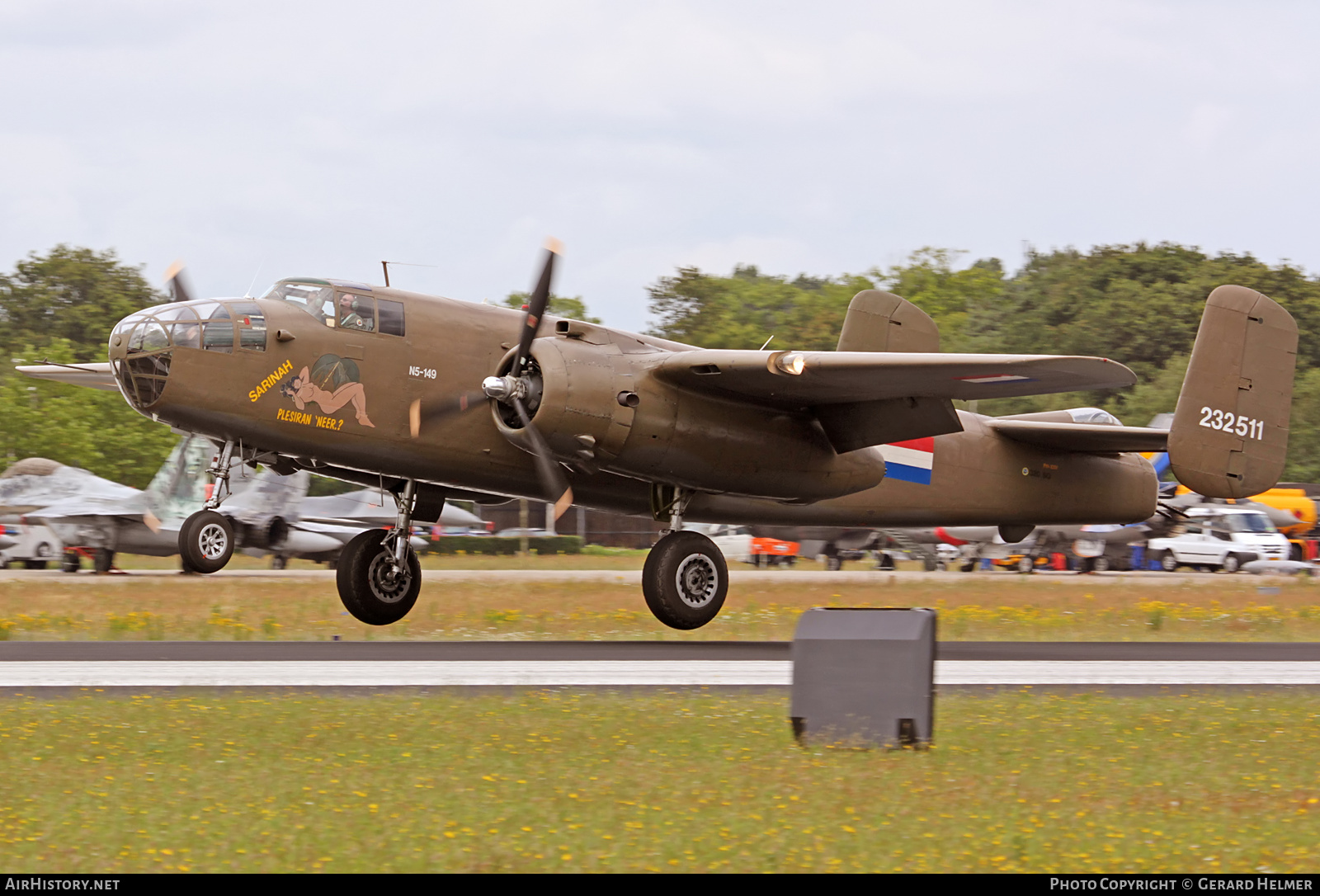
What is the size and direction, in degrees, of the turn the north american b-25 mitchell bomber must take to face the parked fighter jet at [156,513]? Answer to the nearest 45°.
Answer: approximately 90° to its right

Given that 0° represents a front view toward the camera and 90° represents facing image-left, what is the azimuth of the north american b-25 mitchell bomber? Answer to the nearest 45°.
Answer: approximately 45°
